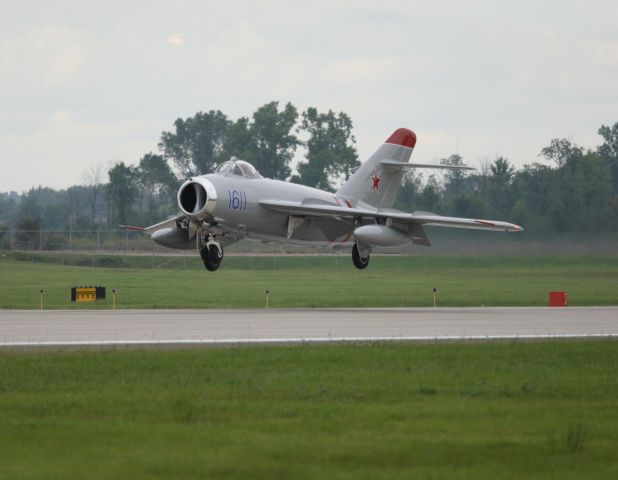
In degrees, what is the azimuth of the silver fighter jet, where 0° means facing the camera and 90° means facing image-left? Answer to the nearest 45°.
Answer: approximately 45°

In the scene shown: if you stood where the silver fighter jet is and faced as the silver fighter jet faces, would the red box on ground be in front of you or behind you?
behind
